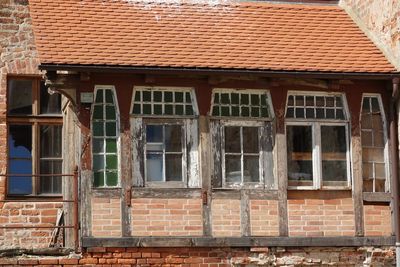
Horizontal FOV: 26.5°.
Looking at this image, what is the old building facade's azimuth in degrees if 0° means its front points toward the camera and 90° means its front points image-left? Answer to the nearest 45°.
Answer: approximately 0°
